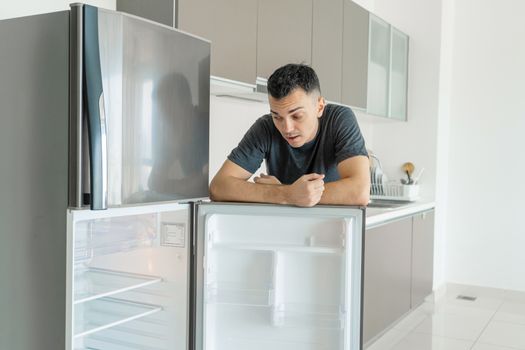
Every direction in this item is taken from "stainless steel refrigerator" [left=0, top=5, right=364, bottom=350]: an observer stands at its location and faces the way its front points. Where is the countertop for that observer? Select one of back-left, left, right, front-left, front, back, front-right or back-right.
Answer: left

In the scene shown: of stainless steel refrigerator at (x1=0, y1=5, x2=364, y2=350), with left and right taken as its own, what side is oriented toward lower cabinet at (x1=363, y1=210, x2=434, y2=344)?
left

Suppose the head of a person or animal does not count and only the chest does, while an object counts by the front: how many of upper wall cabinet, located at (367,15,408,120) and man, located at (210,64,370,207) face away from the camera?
0

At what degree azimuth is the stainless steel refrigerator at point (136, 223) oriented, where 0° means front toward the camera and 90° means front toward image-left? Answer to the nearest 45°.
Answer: approximately 315°

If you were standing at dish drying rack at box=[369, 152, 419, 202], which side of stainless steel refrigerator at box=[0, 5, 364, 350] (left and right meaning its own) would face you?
left

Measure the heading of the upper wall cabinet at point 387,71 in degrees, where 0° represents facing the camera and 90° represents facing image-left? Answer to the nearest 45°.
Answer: approximately 315°

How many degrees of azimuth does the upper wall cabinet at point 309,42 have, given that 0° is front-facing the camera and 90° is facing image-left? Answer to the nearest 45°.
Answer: approximately 315°

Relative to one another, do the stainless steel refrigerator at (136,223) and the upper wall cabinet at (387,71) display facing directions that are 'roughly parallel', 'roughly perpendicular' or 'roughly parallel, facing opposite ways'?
roughly parallel

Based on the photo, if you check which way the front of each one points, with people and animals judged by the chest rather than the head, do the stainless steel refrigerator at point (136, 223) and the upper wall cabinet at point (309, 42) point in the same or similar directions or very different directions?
same or similar directions

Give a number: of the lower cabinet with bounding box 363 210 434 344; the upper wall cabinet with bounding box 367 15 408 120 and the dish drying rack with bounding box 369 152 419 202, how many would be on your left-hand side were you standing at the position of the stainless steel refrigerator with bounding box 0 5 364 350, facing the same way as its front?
3

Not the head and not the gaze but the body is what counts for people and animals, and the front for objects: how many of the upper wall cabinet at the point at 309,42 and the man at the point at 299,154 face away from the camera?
0

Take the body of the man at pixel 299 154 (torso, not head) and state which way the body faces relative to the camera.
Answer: toward the camera

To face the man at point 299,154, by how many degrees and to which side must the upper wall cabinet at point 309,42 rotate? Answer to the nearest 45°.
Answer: approximately 45° to its right
